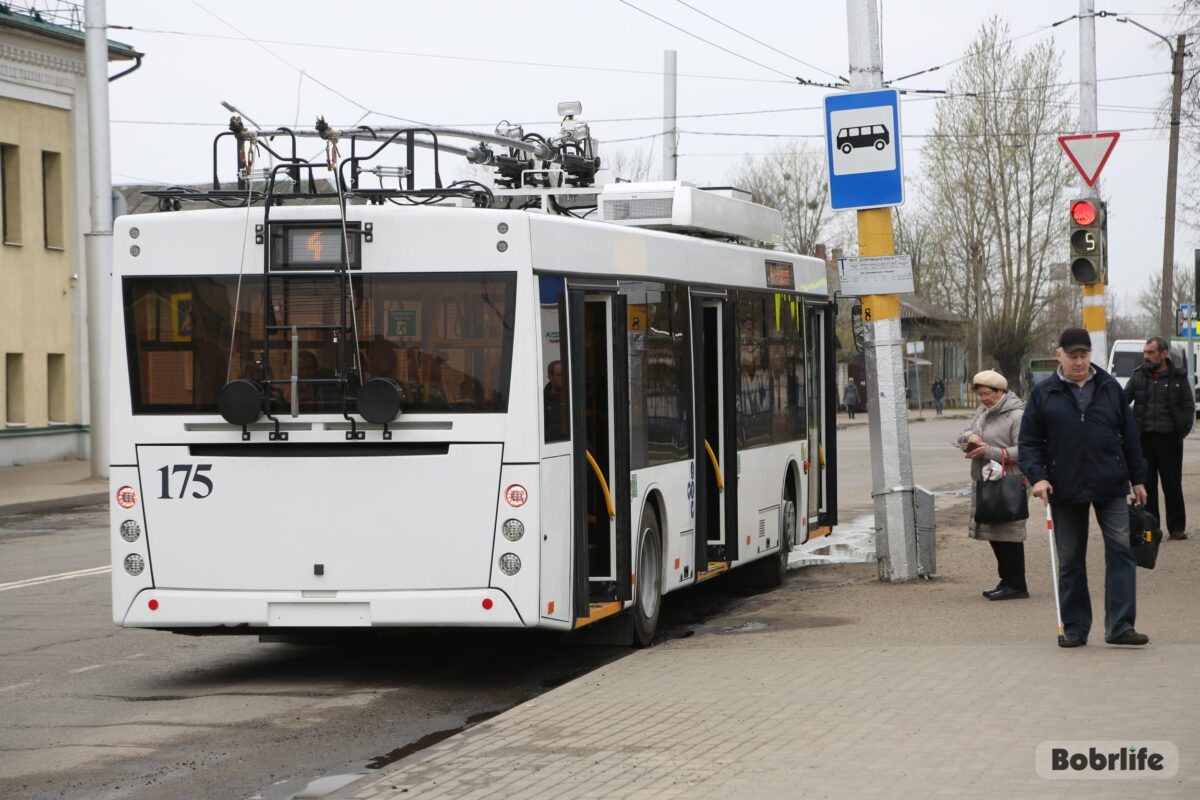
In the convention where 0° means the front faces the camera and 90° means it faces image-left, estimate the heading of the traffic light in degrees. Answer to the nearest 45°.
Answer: approximately 0°

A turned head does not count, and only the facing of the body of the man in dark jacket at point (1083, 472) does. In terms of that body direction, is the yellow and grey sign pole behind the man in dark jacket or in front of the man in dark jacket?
behind

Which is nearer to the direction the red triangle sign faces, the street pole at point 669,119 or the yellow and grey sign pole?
the yellow and grey sign pole

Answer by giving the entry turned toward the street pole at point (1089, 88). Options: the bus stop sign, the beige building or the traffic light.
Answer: the beige building

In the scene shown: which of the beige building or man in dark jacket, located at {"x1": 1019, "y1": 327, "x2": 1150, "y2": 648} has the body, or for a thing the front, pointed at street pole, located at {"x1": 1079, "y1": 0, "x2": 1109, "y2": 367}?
the beige building

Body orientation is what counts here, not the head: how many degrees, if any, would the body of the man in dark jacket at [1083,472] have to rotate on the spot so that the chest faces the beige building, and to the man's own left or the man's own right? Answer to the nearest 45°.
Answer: approximately 135° to the man's own right

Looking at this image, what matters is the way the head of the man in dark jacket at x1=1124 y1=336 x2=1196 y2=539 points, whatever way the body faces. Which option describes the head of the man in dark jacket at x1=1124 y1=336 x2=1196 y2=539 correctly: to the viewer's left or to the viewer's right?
to the viewer's left

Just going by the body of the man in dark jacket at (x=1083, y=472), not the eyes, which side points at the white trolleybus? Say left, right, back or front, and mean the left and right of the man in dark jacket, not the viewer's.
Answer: right
